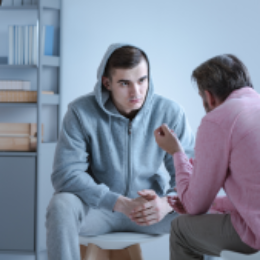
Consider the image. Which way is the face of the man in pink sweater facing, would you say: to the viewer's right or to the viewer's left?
to the viewer's left

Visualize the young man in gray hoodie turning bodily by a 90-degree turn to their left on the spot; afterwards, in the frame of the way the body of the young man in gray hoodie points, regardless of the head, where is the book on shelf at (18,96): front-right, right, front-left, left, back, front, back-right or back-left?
back-left

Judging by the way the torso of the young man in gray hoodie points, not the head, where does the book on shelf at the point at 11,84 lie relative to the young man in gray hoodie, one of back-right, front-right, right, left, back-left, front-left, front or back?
back-right

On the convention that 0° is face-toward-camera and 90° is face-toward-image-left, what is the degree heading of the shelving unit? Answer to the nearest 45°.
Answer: approximately 0°

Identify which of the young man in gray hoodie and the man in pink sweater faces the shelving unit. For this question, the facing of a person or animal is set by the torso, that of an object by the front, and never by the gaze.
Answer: the man in pink sweater

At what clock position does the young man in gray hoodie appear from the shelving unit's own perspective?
The young man in gray hoodie is roughly at 11 o'clock from the shelving unit.

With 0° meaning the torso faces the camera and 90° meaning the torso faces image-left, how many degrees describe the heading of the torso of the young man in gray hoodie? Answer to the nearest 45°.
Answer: approximately 0°

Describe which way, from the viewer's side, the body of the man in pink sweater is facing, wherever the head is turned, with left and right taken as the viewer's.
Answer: facing away from the viewer and to the left of the viewer

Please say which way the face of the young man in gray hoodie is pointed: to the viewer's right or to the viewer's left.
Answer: to the viewer's right

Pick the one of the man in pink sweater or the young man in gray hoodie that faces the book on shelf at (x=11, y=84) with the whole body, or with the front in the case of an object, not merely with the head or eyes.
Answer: the man in pink sweater

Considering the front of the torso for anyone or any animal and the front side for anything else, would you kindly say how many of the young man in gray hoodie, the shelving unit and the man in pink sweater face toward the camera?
2
